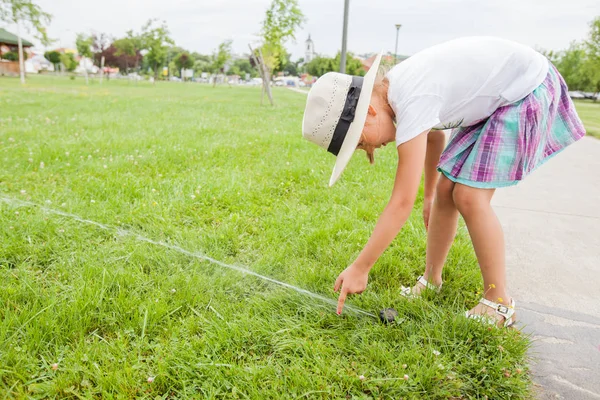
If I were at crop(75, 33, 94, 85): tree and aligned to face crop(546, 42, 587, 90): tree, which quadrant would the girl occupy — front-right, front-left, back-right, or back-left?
front-right

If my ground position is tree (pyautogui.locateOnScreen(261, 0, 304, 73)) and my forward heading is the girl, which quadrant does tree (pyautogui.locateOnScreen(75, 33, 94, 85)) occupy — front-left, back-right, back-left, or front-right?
back-right

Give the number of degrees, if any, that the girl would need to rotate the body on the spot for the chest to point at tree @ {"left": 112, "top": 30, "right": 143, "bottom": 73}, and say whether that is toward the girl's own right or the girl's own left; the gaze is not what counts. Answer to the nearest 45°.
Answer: approximately 45° to the girl's own right

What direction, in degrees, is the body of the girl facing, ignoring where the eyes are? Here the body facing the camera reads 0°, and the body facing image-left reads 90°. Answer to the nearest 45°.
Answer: approximately 90°

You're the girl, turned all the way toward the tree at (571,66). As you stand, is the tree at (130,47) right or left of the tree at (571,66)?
left

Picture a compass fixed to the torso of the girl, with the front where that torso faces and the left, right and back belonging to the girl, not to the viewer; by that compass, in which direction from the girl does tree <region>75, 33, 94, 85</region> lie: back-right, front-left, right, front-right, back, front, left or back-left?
front-right

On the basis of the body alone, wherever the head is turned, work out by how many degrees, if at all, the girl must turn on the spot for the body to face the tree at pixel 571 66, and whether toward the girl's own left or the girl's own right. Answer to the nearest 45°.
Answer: approximately 90° to the girl's own right

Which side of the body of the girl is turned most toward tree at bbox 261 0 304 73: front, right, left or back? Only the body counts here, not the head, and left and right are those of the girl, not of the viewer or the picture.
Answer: right

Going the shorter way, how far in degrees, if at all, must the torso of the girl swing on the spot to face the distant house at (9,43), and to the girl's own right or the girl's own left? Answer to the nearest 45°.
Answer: approximately 45° to the girl's own right

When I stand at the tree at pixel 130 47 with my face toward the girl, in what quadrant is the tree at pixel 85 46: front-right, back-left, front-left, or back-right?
back-right

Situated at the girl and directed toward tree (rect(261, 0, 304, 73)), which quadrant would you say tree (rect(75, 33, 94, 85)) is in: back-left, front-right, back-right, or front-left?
front-left
